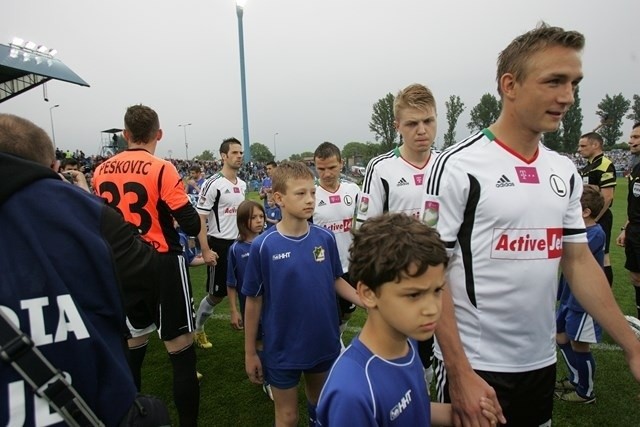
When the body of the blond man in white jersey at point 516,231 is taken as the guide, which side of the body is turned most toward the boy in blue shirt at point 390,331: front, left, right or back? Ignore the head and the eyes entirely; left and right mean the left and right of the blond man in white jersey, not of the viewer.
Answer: right

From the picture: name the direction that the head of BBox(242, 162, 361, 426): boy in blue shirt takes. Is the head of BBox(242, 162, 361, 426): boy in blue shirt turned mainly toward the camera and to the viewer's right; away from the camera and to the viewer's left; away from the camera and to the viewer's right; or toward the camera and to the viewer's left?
toward the camera and to the viewer's right

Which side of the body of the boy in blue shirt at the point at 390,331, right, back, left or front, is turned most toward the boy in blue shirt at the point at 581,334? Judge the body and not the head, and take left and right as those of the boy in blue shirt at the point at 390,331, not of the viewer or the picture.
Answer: left

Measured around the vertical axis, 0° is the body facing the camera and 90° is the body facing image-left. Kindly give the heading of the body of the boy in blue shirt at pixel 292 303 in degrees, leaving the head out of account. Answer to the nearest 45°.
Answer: approximately 315°

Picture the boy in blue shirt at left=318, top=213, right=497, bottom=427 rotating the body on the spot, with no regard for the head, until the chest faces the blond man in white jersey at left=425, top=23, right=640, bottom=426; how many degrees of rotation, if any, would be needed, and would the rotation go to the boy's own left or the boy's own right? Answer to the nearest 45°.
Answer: approximately 90° to the boy's own left

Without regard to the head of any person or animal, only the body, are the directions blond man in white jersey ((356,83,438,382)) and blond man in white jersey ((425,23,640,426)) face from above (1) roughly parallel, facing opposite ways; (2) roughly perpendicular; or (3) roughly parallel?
roughly parallel
